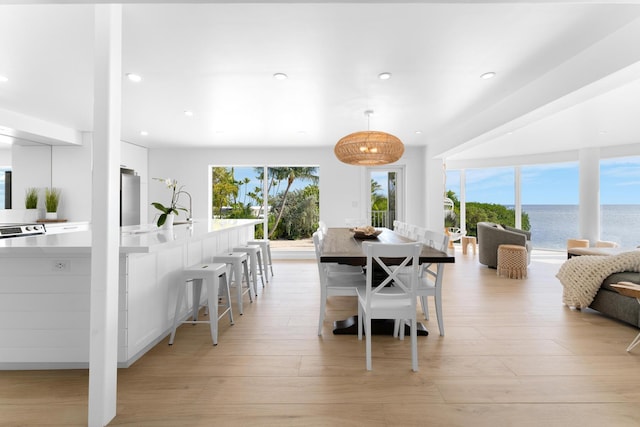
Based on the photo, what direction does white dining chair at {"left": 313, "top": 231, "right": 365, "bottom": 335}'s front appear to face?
to the viewer's right

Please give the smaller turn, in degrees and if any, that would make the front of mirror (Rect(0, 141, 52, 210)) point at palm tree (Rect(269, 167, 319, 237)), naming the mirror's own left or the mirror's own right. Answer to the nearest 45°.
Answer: approximately 45° to the mirror's own left

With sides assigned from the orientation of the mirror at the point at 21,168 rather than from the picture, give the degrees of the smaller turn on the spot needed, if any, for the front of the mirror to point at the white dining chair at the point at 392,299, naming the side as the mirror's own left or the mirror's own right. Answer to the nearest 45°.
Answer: approximately 45° to the mirror's own right

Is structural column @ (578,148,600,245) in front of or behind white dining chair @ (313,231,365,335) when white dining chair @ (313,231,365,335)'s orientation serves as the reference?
in front

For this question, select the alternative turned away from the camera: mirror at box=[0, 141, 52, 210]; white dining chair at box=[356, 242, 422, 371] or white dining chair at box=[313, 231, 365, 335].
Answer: white dining chair at box=[356, 242, 422, 371]

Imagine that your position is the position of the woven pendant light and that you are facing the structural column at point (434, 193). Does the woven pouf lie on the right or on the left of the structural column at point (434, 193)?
right

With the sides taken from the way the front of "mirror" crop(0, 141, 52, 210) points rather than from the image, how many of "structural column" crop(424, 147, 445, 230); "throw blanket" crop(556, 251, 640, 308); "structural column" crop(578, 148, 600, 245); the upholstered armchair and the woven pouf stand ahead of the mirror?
5

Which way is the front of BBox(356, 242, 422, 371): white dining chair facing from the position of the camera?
facing away from the viewer

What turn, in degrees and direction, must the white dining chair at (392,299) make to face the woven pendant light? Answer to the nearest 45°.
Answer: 0° — it already faces it

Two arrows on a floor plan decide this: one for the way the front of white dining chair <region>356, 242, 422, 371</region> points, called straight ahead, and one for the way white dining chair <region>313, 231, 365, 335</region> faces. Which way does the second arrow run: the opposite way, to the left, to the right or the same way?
to the right

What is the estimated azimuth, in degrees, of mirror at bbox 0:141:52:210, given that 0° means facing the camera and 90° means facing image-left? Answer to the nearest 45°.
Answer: approximately 315°

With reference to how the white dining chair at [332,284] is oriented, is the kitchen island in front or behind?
behind
